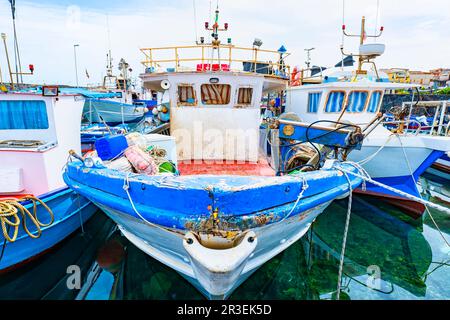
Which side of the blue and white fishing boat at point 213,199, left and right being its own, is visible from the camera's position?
front

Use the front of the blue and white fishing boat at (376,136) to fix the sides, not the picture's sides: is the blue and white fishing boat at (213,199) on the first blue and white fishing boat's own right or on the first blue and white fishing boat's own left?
on the first blue and white fishing boat's own right

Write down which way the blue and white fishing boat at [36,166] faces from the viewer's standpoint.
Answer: facing the viewer and to the left of the viewer

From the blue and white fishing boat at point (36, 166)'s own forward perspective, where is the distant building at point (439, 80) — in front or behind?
behind

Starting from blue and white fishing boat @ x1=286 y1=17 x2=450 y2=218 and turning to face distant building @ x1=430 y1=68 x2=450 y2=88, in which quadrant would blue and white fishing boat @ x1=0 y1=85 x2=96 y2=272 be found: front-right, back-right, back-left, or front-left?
back-left

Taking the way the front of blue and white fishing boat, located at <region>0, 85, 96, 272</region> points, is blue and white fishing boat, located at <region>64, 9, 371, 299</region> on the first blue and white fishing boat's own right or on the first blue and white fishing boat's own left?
on the first blue and white fishing boat's own left

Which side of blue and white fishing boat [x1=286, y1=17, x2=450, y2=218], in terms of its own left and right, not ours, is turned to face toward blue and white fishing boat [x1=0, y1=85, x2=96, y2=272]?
right

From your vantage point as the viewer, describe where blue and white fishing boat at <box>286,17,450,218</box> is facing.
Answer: facing the viewer and to the right of the viewer

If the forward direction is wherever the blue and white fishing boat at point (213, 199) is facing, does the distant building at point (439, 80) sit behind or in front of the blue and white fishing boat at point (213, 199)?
behind

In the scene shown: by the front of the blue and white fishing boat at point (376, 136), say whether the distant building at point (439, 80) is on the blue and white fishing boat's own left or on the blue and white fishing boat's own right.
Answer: on the blue and white fishing boat's own left

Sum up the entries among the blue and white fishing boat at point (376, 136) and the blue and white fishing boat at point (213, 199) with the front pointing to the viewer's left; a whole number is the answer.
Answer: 0
